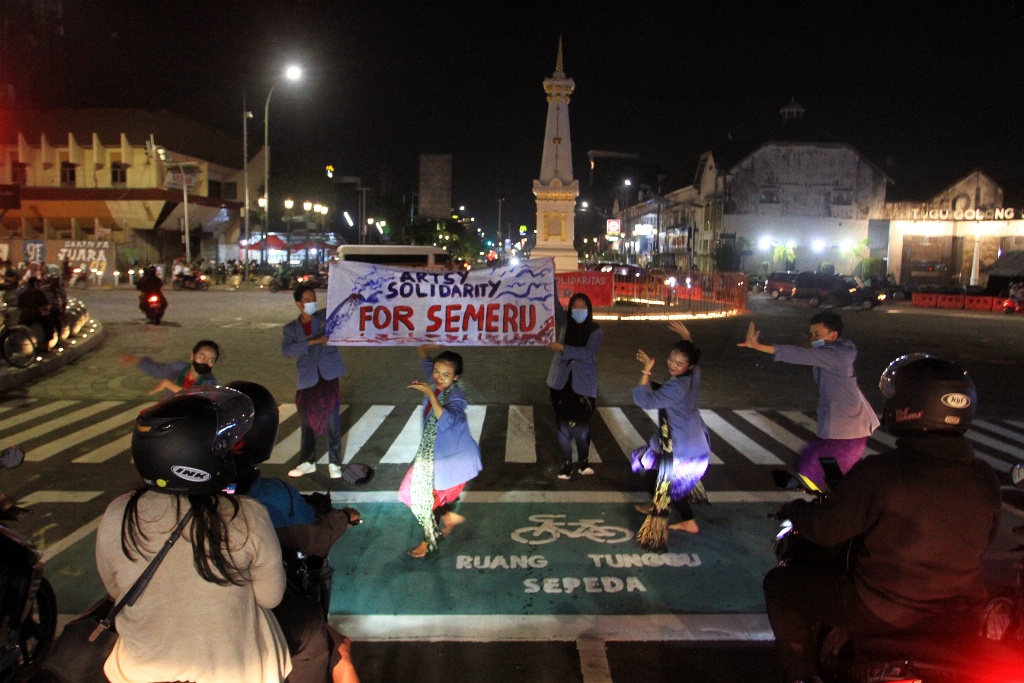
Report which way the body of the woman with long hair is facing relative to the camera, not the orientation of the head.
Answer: away from the camera

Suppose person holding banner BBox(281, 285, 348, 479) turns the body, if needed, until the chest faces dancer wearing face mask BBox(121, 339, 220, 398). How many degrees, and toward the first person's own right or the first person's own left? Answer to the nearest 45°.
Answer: approximately 45° to the first person's own right

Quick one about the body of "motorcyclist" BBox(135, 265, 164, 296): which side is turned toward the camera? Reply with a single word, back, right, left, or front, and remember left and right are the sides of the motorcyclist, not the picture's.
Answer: back

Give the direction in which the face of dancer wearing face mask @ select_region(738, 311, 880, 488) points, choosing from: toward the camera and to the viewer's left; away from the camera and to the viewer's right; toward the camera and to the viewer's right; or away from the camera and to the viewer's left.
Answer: toward the camera and to the viewer's left

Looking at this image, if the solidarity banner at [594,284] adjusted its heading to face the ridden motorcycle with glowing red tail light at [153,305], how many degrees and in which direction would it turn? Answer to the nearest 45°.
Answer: approximately 45° to its right

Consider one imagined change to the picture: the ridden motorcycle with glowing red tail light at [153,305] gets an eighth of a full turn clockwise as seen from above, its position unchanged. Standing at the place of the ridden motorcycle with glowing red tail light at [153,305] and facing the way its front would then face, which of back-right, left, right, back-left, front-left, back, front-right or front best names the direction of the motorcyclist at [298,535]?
back-right

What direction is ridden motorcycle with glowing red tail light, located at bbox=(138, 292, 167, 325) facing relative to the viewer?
away from the camera

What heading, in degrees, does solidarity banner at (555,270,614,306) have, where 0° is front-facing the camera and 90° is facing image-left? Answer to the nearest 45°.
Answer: approximately 0°

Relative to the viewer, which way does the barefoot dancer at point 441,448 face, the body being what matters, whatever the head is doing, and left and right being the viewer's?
facing the viewer and to the left of the viewer

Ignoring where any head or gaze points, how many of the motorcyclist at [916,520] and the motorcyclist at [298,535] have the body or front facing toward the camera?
0

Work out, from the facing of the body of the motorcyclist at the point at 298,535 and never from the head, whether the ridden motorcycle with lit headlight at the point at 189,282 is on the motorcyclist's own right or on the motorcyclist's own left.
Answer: on the motorcyclist's own left

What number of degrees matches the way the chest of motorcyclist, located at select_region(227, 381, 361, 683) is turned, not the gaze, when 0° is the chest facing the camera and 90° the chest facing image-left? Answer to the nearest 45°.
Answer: approximately 225°

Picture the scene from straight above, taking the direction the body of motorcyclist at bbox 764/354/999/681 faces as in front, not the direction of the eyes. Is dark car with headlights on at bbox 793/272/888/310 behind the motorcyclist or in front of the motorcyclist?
in front

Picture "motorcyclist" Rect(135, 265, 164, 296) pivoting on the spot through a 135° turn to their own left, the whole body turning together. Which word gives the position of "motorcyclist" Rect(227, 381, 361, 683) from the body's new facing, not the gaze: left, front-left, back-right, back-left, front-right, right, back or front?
front-left
